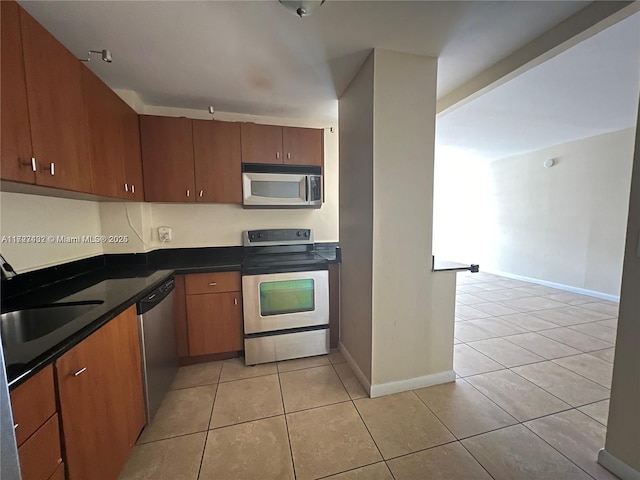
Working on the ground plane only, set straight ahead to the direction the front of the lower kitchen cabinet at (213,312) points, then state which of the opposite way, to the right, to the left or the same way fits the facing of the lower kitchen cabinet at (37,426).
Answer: to the left

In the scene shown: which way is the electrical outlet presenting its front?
toward the camera

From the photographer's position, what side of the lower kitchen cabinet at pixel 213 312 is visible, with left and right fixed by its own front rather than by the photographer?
front

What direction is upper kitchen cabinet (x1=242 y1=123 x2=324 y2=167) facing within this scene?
toward the camera

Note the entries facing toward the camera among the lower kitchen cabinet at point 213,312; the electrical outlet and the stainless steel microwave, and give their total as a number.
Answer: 3

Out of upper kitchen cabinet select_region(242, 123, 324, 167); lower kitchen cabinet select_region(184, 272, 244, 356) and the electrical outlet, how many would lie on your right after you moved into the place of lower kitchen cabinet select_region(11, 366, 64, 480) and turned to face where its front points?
0

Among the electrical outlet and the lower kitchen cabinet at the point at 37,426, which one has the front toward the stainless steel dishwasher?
the electrical outlet

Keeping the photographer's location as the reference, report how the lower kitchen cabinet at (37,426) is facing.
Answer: facing the viewer and to the right of the viewer

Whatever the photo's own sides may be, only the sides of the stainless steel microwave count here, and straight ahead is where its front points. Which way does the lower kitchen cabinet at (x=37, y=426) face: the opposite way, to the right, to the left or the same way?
to the left

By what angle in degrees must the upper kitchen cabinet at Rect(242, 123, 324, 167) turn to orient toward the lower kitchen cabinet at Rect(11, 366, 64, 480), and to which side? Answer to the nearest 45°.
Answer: approximately 45° to its right

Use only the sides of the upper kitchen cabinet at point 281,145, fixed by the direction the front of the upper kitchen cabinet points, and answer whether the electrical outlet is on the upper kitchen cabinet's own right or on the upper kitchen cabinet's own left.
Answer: on the upper kitchen cabinet's own right

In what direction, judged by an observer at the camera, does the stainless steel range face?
facing the viewer

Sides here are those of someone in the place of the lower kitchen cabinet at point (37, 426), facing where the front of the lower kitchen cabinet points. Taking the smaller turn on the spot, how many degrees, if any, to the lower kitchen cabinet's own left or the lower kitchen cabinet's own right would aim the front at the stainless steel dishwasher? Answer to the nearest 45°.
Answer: approximately 90° to the lower kitchen cabinet's own left

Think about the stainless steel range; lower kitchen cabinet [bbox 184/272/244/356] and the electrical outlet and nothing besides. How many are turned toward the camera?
3
